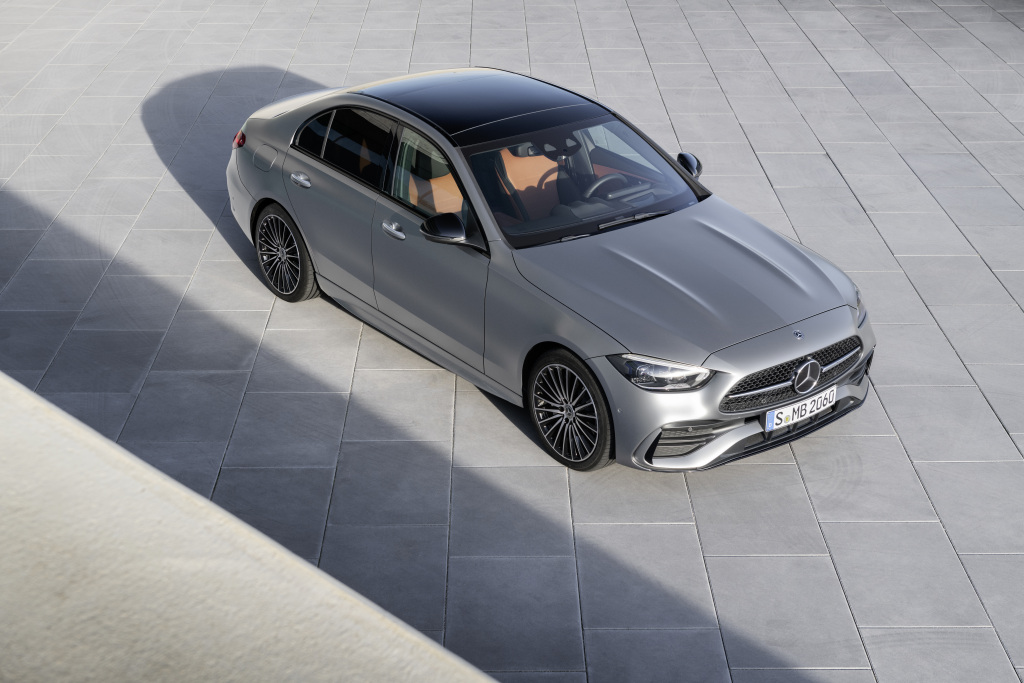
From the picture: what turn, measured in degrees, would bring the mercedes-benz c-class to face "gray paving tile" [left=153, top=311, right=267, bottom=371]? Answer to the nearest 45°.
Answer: approximately 135° to its right

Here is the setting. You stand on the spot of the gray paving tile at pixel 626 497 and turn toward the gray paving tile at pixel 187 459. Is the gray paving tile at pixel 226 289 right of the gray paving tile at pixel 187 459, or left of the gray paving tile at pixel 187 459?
right

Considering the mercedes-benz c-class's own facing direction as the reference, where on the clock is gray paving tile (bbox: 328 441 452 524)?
The gray paving tile is roughly at 3 o'clock from the mercedes-benz c-class.

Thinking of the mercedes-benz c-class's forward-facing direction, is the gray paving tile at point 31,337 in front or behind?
behind

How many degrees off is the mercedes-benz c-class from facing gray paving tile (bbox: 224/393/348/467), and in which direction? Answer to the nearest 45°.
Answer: approximately 135° to its right

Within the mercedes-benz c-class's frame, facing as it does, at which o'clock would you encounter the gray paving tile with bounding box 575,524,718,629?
The gray paving tile is roughly at 1 o'clock from the mercedes-benz c-class.

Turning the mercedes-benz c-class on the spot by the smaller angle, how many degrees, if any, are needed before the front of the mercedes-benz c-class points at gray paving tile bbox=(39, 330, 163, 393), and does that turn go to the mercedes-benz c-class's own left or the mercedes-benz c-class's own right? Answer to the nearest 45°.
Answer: approximately 135° to the mercedes-benz c-class's own right

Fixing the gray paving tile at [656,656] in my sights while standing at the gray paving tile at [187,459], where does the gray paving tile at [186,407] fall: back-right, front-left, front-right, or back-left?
back-left

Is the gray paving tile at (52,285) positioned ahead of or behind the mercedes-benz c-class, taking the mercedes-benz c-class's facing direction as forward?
behind

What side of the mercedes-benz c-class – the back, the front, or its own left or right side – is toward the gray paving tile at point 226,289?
back

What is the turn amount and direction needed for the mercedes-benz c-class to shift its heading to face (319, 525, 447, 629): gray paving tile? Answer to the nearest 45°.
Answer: approximately 90° to its right

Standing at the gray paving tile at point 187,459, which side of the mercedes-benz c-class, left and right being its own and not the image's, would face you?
right

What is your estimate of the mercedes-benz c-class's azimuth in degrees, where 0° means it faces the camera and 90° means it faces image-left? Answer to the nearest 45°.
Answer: approximately 315°

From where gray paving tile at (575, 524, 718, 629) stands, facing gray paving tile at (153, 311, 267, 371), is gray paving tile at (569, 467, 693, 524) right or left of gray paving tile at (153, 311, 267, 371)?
right
